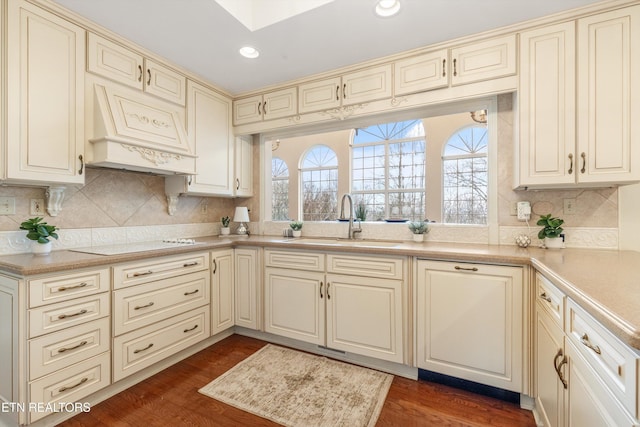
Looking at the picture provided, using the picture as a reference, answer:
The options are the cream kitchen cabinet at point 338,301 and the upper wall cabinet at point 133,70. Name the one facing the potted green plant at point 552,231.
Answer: the upper wall cabinet

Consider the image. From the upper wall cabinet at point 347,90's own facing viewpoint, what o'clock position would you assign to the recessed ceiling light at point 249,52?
The recessed ceiling light is roughly at 1 o'clock from the upper wall cabinet.

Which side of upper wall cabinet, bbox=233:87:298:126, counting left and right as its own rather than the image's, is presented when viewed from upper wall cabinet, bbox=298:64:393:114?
left

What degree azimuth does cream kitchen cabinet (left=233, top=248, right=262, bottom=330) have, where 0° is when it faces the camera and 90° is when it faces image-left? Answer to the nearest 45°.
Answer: approximately 45°

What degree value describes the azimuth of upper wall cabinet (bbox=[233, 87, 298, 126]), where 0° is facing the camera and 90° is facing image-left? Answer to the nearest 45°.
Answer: approximately 45°

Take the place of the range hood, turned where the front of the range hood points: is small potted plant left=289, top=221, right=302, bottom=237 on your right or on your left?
on your left

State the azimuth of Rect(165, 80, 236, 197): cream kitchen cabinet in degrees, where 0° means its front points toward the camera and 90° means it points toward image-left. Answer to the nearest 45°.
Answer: approximately 315°

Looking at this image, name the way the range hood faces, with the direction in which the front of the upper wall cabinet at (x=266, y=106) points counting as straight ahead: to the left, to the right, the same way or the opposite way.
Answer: to the left

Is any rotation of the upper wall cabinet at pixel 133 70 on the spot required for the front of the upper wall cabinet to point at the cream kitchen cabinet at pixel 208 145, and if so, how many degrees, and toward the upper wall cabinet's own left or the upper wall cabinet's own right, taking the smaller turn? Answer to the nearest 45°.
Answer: approximately 90° to the upper wall cabinet's own left

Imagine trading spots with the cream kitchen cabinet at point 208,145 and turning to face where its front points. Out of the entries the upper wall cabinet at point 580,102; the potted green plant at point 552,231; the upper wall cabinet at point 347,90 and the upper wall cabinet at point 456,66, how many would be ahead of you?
4
